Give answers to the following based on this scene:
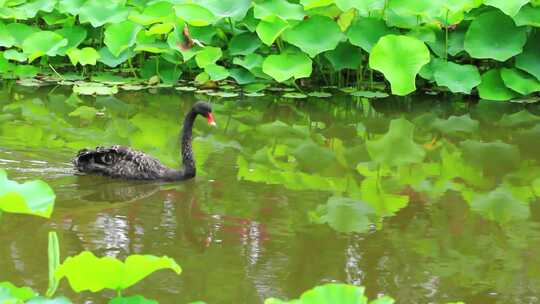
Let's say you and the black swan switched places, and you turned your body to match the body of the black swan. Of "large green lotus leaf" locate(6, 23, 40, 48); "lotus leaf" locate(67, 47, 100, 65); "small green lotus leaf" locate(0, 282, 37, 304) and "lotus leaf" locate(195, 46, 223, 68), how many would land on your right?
1

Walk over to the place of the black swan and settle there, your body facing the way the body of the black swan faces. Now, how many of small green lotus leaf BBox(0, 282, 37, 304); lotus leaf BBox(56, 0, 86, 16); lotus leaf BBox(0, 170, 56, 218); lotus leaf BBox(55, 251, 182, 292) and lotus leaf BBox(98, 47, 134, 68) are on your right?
3

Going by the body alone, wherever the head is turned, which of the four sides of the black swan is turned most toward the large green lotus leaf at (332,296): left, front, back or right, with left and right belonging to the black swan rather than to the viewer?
right

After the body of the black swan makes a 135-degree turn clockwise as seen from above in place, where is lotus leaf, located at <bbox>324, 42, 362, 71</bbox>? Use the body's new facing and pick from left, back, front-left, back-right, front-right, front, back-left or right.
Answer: back

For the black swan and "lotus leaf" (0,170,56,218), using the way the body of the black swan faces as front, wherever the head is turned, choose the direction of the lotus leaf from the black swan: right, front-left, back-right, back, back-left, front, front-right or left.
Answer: right

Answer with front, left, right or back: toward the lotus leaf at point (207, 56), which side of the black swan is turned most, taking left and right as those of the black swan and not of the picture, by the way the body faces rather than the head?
left

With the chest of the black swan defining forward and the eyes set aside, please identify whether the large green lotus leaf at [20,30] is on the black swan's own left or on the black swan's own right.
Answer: on the black swan's own left

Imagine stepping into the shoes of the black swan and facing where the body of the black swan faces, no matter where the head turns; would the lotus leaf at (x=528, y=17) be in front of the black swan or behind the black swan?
in front

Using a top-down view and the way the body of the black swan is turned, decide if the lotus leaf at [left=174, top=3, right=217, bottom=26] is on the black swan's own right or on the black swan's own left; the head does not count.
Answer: on the black swan's own left

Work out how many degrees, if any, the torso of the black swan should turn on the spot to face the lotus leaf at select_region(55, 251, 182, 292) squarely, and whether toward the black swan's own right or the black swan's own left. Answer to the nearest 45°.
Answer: approximately 90° to the black swan's own right

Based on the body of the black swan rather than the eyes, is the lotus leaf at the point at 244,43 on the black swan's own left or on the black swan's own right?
on the black swan's own left

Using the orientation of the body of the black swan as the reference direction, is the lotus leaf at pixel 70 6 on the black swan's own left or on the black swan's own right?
on the black swan's own left

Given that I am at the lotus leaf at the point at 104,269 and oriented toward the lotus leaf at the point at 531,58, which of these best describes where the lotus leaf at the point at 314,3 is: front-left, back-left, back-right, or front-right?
front-left

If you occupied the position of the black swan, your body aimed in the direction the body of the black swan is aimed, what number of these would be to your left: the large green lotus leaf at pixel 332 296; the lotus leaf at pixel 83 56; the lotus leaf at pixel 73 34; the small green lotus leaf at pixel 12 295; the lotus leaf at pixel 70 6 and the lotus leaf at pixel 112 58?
4

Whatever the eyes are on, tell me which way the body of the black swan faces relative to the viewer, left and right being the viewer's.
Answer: facing to the right of the viewer

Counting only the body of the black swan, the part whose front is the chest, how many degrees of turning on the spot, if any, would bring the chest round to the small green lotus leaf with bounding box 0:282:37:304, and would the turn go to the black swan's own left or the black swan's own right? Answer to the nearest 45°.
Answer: approximately 90° to the black swan's own right

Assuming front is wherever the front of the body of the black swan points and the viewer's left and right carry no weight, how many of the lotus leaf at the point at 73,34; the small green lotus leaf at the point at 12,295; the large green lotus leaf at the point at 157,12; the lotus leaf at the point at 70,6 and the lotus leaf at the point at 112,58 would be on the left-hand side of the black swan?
4

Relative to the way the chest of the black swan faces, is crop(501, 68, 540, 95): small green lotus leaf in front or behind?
in front

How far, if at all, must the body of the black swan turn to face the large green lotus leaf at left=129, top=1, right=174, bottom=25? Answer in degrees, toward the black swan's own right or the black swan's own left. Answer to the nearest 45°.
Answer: approximately 90° to the black swan's own left

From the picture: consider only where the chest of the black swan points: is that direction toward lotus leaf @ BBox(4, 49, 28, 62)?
no

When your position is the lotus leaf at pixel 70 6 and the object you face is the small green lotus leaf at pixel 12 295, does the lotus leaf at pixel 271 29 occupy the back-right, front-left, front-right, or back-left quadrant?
front-left
